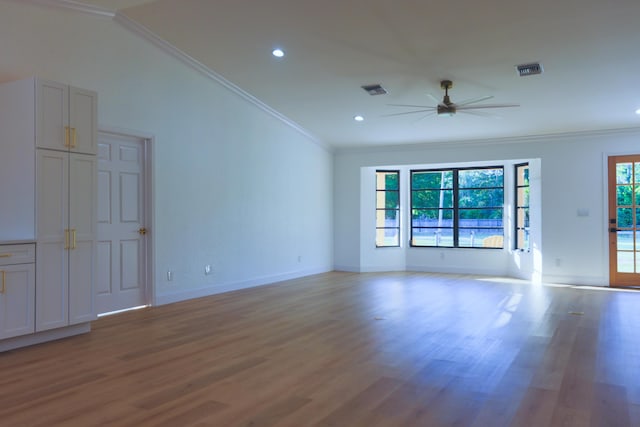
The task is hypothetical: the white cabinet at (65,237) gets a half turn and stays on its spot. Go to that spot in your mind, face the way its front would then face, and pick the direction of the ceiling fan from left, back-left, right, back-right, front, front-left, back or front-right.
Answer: back-right

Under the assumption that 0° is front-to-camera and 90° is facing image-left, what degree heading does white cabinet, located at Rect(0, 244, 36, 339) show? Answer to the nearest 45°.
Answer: approximately 315°

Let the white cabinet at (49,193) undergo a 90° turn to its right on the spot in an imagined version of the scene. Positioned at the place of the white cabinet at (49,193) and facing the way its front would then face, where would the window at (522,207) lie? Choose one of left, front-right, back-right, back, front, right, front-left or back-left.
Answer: back-left

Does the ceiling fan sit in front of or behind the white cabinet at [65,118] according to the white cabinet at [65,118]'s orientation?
in front

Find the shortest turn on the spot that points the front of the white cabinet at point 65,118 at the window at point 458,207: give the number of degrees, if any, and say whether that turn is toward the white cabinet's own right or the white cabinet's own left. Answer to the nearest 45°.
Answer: approximately 45° to the white cabinet's own left

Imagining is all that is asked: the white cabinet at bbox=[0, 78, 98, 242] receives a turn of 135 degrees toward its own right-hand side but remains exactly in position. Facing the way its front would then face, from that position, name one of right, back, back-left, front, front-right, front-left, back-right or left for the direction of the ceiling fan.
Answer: back

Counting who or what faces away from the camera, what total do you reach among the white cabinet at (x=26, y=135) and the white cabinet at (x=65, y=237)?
0

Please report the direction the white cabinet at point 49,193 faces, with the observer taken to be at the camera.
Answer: facing the viewer and to the right of the viewer
